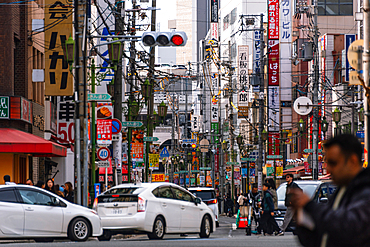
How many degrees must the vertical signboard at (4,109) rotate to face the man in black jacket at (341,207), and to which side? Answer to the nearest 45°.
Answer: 0° — it already faces them

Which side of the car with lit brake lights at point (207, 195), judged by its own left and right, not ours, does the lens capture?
back

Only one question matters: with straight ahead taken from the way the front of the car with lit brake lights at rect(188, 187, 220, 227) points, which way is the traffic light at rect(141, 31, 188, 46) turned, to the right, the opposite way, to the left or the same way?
the opposite way

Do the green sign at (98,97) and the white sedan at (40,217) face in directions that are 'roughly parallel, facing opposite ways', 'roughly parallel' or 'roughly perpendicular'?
roughly perpendicular

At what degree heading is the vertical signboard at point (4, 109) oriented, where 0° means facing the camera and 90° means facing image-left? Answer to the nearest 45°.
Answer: approximately 0°

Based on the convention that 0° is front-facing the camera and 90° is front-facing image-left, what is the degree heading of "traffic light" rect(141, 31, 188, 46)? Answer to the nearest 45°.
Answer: approximately 0°
